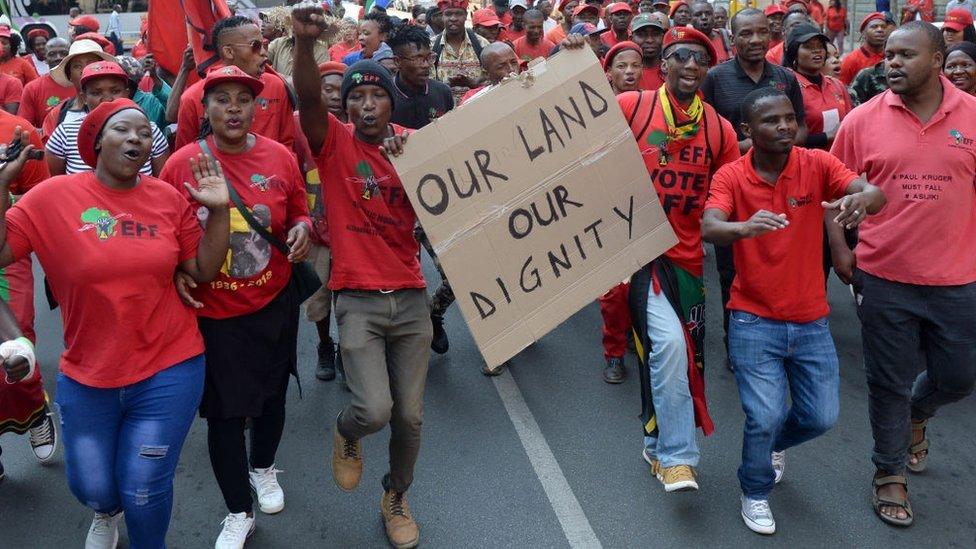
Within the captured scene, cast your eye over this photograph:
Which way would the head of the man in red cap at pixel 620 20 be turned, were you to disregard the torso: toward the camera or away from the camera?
toward the camera

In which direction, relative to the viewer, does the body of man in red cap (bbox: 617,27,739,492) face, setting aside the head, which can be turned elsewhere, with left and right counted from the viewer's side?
facing the viewer

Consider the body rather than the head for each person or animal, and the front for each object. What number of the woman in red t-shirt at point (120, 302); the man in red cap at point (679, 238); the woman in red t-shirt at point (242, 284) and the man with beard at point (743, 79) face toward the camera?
4

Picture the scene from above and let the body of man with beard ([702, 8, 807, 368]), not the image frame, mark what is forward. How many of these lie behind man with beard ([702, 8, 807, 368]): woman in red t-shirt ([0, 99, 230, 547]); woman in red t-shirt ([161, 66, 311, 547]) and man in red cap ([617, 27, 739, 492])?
0

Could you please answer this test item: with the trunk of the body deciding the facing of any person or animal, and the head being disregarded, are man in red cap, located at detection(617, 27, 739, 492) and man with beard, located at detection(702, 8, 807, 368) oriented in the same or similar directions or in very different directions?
same or similar directions

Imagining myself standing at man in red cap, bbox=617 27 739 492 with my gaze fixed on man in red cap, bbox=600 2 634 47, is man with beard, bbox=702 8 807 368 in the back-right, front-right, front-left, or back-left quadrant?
front-right

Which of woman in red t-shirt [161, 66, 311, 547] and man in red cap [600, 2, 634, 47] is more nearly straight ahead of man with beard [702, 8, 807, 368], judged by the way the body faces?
the woman in red t-shirt

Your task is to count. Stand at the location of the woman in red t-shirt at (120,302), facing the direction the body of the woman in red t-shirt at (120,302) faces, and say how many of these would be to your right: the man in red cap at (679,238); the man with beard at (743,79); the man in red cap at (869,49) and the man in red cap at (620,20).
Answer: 0

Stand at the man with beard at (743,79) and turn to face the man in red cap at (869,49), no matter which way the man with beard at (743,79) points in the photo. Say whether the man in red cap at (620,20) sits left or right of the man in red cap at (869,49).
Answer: left

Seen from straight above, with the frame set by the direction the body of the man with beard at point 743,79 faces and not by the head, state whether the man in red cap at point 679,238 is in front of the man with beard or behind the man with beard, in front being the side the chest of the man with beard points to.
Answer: in front

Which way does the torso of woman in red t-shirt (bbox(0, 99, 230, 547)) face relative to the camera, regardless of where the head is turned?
toward the camera

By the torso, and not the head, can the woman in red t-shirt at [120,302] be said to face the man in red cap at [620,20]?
no

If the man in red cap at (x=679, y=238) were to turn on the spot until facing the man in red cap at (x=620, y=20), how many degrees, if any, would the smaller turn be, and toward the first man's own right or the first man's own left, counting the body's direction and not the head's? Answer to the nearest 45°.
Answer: approximately 180°

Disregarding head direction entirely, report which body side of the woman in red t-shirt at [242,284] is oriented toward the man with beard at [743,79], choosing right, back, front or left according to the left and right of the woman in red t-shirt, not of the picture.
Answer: left

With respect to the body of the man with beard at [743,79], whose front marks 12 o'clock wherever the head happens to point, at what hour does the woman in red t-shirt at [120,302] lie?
The woman in red t-shirt is roughly at 1 o'clock from the man with beard.
